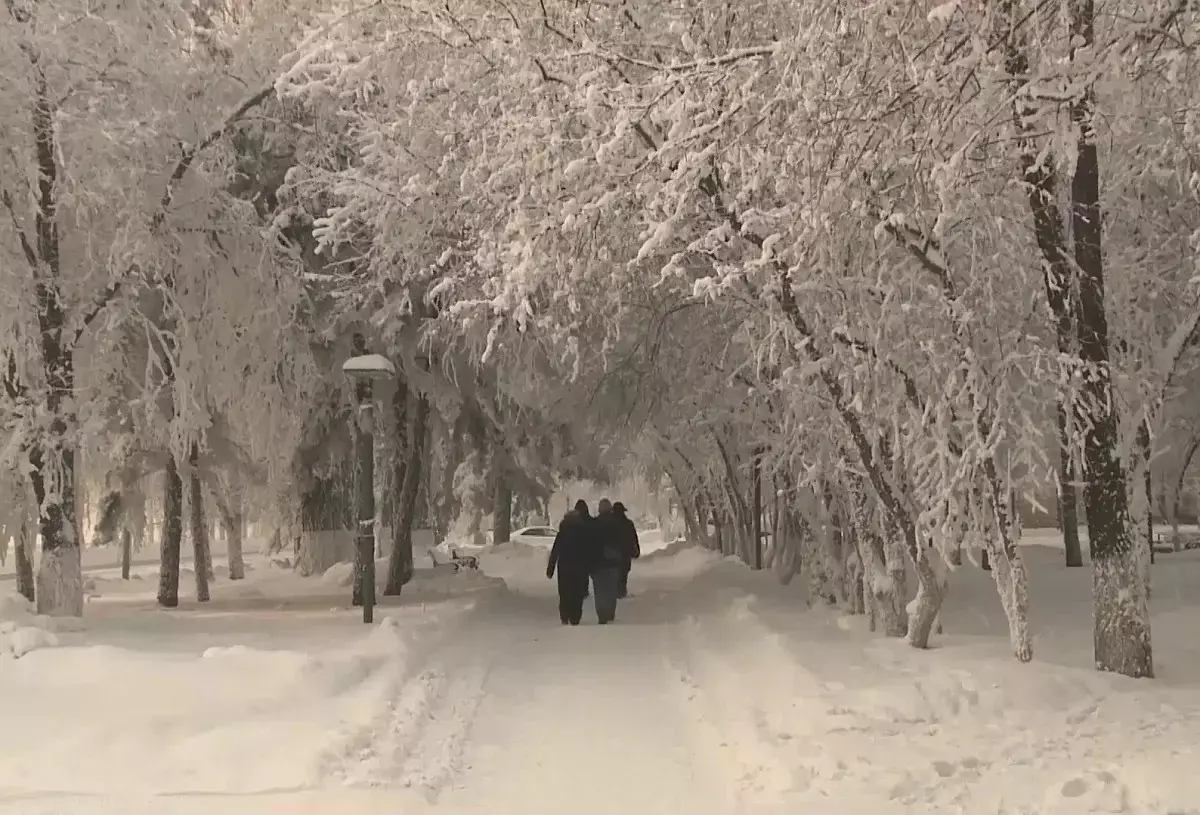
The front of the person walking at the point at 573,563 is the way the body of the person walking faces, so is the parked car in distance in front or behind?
in front

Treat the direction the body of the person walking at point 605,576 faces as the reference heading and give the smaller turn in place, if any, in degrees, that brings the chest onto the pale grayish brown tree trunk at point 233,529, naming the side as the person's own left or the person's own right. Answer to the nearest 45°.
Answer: approximately 45° to the person's own left

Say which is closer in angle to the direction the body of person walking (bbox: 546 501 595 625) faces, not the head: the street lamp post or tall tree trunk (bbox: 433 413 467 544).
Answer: the tall tree trunk

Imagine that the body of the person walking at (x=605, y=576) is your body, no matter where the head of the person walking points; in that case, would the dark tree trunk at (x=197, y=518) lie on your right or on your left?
on your left

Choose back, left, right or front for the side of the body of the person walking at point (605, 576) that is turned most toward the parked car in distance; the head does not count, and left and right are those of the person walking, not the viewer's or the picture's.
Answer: front

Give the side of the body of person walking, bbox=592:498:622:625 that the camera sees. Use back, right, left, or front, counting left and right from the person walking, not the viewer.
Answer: back

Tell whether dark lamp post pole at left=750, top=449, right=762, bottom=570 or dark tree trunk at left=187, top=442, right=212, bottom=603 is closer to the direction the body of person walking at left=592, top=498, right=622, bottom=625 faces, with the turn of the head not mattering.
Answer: the dark lamp post pole

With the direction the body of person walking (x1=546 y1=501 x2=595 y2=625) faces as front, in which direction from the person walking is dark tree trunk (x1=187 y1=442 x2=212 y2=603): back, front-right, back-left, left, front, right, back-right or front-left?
front-left

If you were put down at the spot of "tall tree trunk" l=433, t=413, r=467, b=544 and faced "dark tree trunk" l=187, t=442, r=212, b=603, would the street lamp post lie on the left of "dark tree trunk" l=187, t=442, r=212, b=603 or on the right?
left

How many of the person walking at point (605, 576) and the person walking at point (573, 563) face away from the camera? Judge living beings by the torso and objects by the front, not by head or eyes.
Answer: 2

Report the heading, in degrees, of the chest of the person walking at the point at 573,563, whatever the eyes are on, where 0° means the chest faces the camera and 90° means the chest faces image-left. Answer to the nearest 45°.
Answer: approximately 180°
